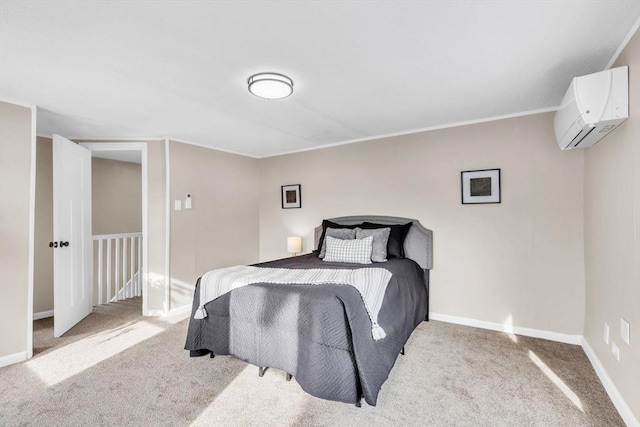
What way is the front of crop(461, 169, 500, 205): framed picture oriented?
toward the camera

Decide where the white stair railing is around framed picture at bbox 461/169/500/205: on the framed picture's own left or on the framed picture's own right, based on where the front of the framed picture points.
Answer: on the framed picture's own right

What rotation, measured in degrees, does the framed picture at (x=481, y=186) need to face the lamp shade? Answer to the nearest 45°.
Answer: approximately 90° to its right

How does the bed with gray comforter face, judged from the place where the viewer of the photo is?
facing the viewer and to the left of the viewer

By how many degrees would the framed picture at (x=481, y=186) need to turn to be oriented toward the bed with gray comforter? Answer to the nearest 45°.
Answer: approximately 45° to its right

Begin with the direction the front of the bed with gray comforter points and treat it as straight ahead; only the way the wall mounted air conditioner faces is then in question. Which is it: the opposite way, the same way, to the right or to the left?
to the right

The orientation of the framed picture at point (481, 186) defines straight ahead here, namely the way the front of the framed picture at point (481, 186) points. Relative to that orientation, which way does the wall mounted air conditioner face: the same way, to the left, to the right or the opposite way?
to the right

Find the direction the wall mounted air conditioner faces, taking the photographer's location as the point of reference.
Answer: facing to the left of the viewer

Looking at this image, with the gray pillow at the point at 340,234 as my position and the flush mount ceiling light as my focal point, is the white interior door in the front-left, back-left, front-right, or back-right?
front-right

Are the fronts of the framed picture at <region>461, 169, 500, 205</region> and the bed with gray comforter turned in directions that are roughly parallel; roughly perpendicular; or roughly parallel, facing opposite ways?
roughly parallel

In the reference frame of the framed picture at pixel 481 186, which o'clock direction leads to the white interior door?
The white interior door is roughly at 2 o'clock from the framed picture.

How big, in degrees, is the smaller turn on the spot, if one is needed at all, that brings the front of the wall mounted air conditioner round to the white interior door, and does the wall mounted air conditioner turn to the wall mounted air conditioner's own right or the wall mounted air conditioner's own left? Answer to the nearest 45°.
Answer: approximately 45° to the wall mounted air conditioner's own left

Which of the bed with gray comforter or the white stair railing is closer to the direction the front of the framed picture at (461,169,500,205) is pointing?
the bed with gray comforter

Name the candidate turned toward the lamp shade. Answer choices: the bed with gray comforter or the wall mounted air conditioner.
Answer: the wall mounted air conditioner

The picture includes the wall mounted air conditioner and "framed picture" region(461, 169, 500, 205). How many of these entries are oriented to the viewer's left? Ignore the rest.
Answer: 1

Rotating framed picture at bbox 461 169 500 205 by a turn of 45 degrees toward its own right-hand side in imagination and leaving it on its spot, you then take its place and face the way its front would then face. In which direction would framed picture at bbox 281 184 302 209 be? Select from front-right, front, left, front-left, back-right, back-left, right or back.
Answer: front-right
